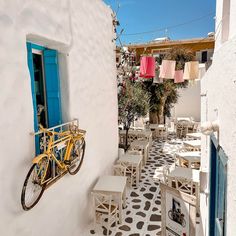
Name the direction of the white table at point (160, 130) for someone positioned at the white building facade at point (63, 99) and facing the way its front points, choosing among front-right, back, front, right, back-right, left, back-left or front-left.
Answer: left

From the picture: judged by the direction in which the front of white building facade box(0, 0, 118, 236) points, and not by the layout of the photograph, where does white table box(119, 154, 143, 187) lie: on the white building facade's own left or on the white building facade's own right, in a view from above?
on the white building facade's own left

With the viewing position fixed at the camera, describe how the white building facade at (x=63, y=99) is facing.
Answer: facing the viewer and to the right of the viewer

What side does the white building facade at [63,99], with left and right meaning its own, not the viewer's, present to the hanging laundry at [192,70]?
left
